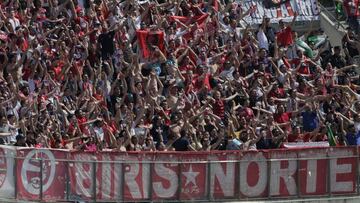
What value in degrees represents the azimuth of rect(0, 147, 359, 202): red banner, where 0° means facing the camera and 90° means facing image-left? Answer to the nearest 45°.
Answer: approximately 0°
